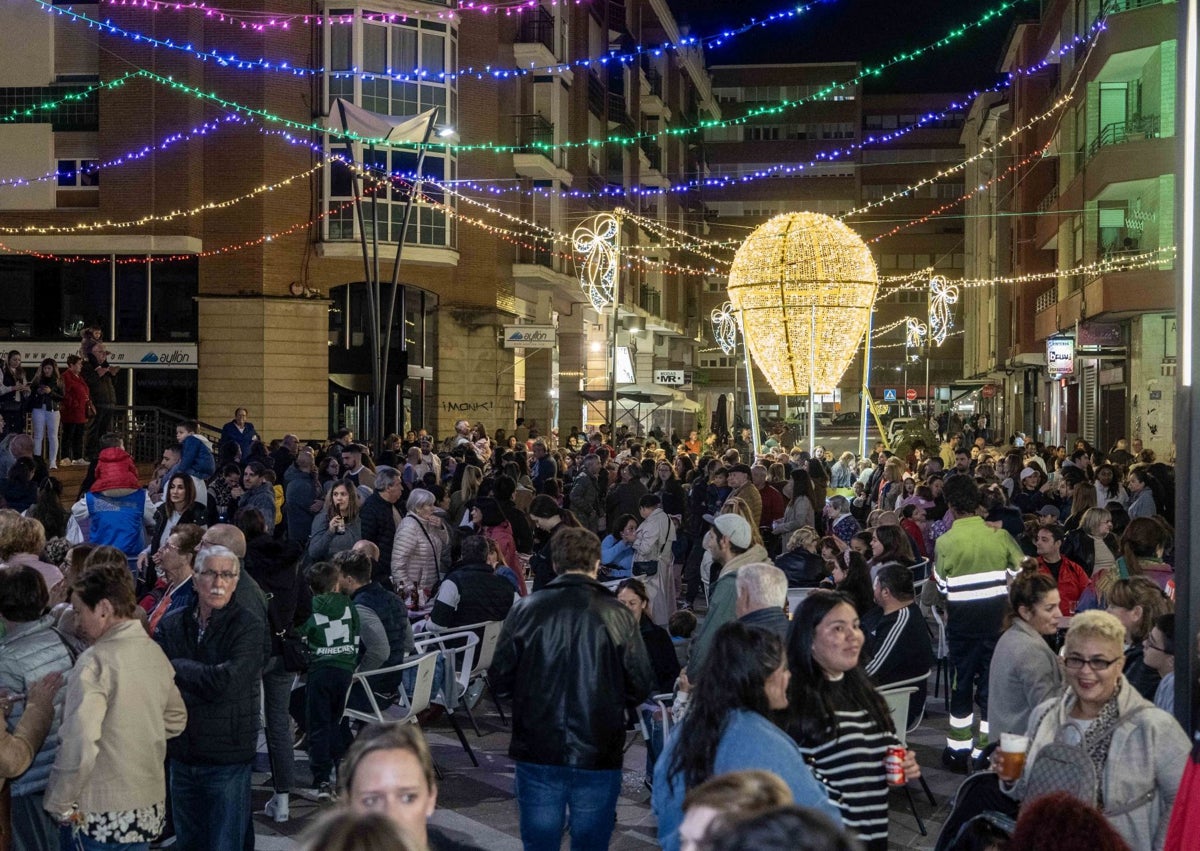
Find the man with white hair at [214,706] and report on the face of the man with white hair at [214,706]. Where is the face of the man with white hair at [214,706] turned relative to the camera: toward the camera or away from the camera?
toward the camera

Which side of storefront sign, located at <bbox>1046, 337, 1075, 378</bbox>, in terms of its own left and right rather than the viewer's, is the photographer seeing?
front

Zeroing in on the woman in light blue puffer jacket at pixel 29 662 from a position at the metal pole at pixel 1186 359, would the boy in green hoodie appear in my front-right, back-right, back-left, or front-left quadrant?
front-right

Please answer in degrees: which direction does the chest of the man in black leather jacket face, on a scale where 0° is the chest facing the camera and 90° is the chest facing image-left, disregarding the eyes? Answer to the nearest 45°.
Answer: approximately 180°

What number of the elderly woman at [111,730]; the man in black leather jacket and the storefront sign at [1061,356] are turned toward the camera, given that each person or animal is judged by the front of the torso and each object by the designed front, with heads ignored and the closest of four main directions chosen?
1

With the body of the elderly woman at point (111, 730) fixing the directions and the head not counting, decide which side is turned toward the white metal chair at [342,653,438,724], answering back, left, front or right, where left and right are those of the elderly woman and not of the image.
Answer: right

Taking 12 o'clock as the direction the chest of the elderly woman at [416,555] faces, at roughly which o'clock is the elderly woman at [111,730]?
the elderly woman at [111,730] is roughly at 2 o'clock from the elderly woman at [416,555].

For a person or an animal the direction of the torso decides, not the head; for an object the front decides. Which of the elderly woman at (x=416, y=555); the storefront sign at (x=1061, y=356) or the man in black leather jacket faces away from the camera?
the man in black leather jacket

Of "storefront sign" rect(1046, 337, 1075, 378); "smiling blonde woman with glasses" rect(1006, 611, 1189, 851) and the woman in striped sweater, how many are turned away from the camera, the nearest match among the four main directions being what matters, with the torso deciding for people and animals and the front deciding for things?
0

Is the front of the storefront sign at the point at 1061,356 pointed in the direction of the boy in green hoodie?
yes

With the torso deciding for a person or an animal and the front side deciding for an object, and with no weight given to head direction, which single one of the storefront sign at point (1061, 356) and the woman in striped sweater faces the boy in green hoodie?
the storefront sign

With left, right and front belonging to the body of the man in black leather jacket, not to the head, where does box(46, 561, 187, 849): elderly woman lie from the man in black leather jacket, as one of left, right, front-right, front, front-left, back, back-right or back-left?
left

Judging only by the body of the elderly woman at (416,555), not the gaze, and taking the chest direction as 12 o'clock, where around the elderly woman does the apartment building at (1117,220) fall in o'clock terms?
The apartment building is roughly at 9 o'clock from the elderly woman.

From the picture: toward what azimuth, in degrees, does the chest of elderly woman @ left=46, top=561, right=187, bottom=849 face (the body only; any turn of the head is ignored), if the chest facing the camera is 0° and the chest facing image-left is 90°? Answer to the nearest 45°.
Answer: approximately 135°

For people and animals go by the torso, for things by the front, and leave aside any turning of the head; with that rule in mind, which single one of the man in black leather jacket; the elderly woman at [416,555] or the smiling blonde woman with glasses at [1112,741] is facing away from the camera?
the man in black leather jacket

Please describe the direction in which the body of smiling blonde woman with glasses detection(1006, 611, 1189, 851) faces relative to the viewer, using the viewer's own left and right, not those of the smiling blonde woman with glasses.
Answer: facing the viewer and to the left of the viewer

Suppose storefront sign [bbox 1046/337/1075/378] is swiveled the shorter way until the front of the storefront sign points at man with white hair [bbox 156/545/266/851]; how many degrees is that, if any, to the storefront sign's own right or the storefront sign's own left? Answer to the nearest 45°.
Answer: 0° — it already faces them

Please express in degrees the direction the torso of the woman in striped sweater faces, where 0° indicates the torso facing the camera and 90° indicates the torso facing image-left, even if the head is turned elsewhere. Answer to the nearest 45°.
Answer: approximately 315°
